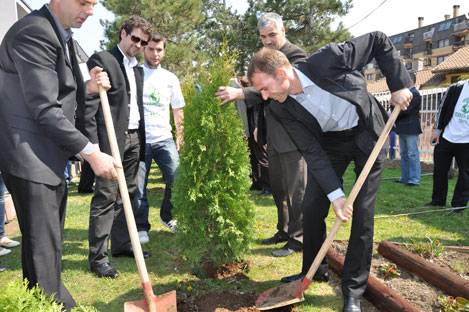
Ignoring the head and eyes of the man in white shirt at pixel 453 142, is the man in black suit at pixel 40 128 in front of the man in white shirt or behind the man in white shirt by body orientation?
in front

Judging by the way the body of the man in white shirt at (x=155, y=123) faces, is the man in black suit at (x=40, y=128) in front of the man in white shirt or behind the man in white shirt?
in front

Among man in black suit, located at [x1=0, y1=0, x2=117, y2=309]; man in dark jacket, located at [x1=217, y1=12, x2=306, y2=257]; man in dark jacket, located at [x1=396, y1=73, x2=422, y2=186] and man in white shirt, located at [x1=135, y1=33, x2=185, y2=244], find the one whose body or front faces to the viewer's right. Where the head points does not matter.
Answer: the man in black suit

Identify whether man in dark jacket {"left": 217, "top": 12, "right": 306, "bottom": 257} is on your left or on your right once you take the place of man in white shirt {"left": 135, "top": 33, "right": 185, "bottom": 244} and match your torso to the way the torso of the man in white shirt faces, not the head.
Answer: on your left

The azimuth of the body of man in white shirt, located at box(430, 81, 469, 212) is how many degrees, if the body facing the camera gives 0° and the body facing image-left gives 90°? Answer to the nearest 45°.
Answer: approximately 0°

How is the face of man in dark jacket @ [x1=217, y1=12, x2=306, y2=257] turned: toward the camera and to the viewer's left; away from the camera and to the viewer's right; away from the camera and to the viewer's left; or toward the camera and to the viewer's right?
toward the camera and to the viewer's left

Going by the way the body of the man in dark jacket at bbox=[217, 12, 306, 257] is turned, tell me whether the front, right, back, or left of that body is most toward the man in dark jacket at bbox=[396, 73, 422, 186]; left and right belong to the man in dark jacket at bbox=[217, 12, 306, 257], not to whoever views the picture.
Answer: back

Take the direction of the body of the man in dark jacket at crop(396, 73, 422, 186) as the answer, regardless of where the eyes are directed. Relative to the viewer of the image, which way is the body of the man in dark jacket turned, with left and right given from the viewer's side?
facing to the left of the viewer

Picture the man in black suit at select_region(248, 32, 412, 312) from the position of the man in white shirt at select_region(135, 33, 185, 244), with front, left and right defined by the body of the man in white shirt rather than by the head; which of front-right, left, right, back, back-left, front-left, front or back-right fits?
front-left

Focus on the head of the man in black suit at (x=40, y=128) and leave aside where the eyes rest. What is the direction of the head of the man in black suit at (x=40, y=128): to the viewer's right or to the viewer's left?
to the viewer's right

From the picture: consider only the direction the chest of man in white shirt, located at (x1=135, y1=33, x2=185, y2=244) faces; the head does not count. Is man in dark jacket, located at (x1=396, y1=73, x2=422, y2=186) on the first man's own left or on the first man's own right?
on the first man's own left

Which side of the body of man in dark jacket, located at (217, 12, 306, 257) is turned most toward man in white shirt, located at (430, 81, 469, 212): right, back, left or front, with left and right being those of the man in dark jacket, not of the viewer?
back
